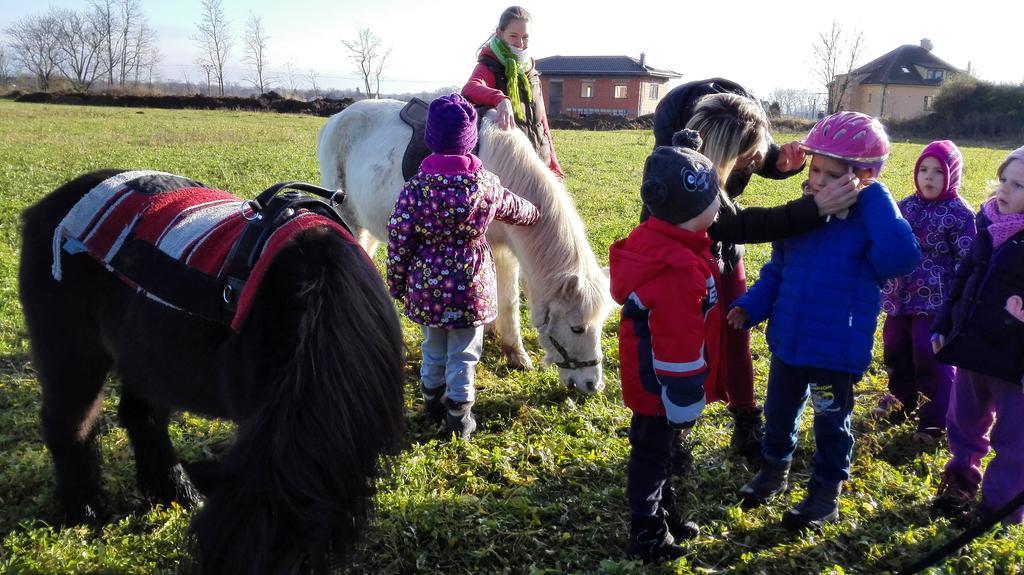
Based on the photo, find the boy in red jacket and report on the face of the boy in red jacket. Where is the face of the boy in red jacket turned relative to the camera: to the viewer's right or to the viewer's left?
to the viewer's right

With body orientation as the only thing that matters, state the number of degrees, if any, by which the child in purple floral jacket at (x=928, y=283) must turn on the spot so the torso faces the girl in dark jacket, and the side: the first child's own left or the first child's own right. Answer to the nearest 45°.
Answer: approximately 45° to the first child's own left

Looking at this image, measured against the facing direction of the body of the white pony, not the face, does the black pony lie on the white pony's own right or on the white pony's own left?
on the white pony's own right

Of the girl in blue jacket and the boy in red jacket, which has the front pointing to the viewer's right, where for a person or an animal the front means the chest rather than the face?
the boy in red jacket

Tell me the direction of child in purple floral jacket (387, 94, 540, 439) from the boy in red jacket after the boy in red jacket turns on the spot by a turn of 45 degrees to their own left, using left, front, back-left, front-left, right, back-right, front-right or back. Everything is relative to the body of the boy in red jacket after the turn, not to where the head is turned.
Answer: left

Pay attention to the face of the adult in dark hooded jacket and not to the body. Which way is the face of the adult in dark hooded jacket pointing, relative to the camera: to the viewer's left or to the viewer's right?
to the viewer's right

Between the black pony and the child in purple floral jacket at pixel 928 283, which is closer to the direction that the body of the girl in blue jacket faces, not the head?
the black pony

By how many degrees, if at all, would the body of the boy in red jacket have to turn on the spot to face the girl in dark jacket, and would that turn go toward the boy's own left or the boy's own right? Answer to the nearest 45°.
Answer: approximately 45° to the boy's own left

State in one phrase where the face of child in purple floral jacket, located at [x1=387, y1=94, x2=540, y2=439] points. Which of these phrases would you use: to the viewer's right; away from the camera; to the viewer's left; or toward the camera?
away from the camera

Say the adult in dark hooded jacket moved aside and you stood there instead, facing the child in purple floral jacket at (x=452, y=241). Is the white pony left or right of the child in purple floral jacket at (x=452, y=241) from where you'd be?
right

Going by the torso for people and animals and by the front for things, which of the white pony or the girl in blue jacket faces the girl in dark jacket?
the white pony

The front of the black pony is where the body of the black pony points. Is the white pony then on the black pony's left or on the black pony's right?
on the black pony's left

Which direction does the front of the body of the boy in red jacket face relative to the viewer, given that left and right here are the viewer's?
facing to the right of the viewer
